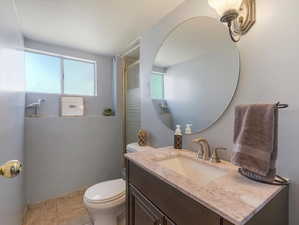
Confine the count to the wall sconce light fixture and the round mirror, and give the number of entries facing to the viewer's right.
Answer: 0

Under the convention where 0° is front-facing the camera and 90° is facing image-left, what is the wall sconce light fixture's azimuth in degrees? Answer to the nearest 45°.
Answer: approximately 45°

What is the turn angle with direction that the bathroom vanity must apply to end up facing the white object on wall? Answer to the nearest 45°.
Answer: approximately 90° to its right

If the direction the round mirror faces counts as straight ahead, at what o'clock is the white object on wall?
The white object on wall is roughly at 2 o'clock from the round mirror.

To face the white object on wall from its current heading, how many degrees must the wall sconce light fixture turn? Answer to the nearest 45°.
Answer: approximately 45° to its right

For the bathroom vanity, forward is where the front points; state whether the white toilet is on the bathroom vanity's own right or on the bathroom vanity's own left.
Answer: on the bathroom vanity's own right

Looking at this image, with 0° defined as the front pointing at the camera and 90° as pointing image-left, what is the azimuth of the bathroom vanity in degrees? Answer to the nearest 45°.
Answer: approximately 45°

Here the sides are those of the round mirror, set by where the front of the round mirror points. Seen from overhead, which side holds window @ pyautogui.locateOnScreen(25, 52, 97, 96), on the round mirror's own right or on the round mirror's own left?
on the round mirror's own right

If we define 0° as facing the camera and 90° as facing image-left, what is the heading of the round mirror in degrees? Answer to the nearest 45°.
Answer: approximately 45°
